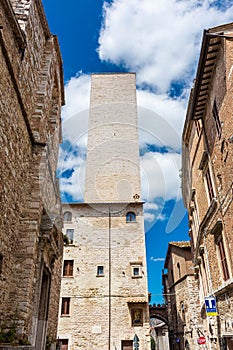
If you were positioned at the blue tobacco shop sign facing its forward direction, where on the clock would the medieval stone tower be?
The medieval stone tower is roughly at 5 o'clock from the blue tobacco shop sign.

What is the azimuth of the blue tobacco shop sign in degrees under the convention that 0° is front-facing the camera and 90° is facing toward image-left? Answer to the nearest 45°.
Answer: approximately 0°

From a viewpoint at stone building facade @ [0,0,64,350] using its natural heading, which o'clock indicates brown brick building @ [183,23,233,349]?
The brown brick building is roughly at 12 o'clock from the stone building facade.

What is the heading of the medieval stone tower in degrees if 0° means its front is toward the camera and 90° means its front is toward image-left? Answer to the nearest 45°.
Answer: approximately 0°

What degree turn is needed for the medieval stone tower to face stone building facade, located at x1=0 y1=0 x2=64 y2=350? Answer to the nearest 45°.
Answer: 0° — it already faces it

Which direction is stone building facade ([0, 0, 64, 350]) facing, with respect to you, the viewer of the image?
facing to the right of the viewer

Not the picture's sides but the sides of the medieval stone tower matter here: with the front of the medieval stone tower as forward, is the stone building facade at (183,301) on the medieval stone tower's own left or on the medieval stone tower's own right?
on the medieval stone tower's own left

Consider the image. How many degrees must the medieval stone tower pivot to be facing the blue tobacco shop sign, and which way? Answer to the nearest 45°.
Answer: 0° — it already faces it

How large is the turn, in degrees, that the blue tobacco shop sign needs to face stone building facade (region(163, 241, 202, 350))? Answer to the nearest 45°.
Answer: approximately 180°
